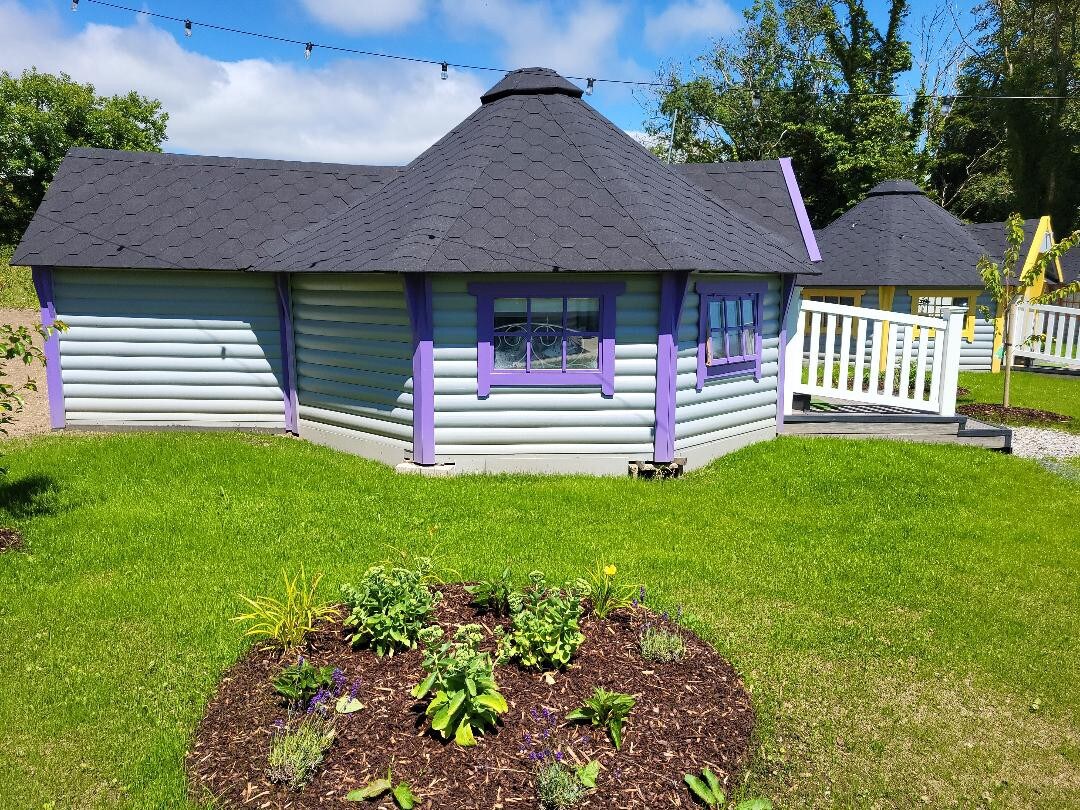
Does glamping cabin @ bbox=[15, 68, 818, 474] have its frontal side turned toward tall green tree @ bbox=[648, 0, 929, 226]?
no

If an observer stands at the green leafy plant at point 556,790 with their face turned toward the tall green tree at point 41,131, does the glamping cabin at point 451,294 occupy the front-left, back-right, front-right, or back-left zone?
front-right

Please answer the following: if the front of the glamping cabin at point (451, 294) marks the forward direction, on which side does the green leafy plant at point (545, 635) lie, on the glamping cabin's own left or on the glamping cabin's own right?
on the glamping cabin's own right

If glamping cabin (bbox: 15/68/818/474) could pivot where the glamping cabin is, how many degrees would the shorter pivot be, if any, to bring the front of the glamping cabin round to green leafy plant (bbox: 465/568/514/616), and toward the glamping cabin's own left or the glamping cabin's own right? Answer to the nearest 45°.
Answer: approximately 90° to the glamping cabin's own right

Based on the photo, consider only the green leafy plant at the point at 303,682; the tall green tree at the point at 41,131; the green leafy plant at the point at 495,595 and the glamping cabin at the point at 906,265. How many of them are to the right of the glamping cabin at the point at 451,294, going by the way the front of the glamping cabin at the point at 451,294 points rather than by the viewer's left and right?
2

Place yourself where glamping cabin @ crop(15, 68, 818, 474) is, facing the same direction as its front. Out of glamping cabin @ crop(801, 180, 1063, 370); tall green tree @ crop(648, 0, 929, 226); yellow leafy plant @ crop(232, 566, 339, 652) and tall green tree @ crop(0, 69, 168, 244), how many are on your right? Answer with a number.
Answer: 1

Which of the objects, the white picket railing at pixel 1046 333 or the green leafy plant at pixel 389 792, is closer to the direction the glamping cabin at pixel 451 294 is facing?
the white picket railing

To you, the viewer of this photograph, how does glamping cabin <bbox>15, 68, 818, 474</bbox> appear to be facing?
facing to the right of the viewer

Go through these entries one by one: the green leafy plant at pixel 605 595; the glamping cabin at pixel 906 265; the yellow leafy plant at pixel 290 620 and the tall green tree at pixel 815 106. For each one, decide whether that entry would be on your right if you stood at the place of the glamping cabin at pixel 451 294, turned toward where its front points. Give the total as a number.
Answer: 2

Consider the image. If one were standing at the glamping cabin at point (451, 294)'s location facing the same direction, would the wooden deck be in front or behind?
in front

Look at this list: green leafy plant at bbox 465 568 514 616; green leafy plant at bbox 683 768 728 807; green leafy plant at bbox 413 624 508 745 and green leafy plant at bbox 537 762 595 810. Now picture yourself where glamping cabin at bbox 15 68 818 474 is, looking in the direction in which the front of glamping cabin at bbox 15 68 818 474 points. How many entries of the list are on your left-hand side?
0

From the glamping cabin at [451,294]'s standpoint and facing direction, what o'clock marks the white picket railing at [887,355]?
The white picket railing is roughly at 12 o'clock from the glamping cabin.

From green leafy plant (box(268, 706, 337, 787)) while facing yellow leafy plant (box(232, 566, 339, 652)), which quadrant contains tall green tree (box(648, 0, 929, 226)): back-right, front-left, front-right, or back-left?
front-right

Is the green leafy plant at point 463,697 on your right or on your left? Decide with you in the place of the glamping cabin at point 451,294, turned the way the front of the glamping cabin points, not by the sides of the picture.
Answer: on your right

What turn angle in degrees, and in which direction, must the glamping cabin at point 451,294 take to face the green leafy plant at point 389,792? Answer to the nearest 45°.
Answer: approximately 90° to its right

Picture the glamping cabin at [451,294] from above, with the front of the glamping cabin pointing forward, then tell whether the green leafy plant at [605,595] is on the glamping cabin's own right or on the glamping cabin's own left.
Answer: on the glamping cabin's own right

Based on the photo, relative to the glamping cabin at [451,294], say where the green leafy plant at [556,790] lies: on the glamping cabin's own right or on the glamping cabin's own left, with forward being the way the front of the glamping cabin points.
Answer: on the glamping cabin's own right

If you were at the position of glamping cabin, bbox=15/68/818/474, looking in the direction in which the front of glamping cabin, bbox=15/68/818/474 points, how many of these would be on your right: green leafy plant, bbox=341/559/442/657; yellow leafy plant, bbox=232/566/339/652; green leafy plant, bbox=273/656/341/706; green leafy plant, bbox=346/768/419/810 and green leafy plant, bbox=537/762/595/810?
5

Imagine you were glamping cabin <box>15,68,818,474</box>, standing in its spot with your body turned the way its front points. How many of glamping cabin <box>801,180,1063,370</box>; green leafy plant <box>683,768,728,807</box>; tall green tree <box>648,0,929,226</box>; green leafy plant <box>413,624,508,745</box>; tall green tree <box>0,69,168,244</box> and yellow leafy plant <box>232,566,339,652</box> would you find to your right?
3

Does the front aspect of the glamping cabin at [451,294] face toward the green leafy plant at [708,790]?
no
